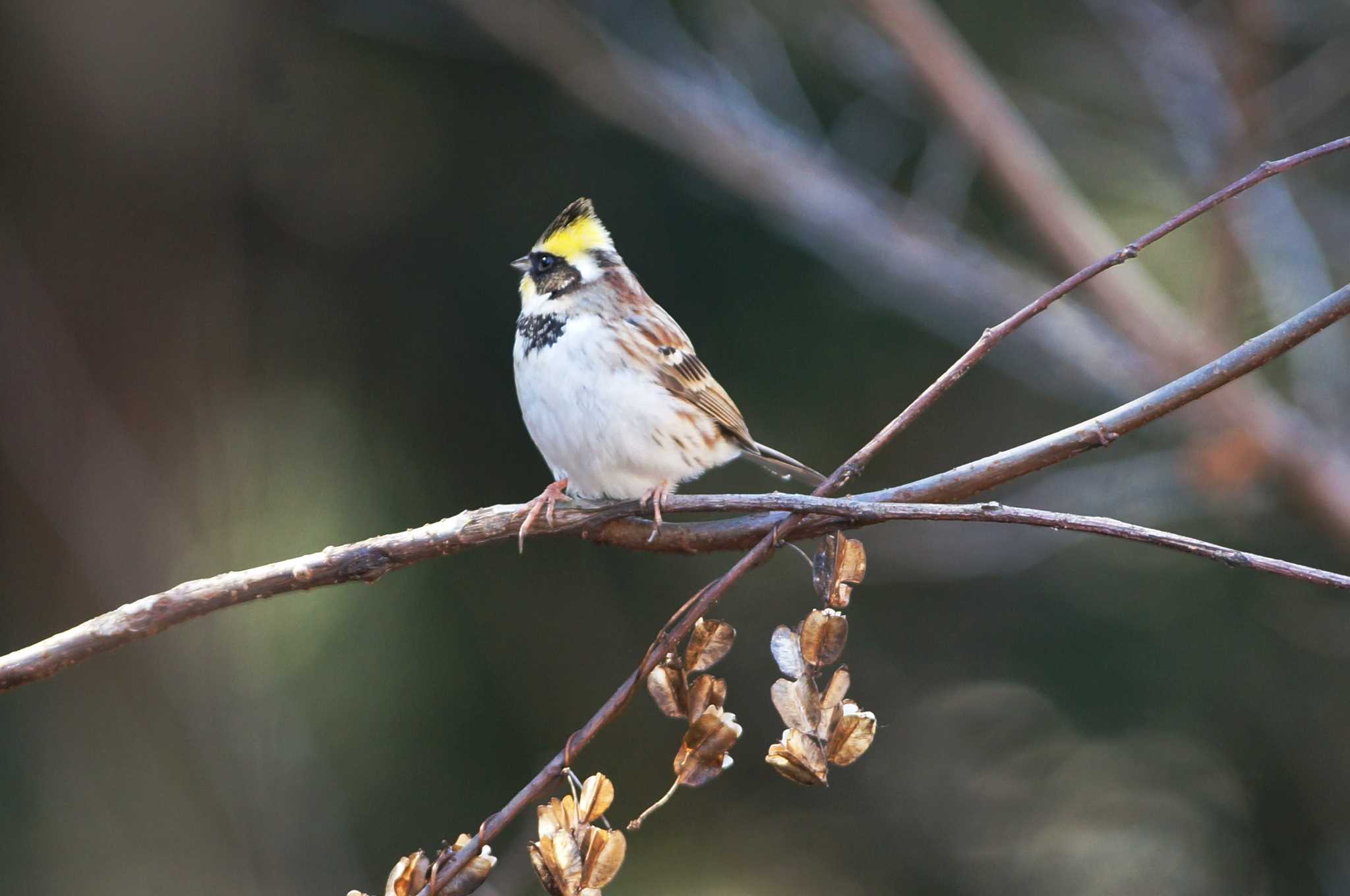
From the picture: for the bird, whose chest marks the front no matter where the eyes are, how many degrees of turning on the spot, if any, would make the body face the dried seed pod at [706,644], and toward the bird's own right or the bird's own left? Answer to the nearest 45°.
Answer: approximately 135° to the bird's own left

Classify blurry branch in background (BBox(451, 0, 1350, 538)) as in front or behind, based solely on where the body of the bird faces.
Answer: behind

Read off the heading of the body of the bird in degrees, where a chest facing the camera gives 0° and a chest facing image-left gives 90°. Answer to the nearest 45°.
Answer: approximately 45°

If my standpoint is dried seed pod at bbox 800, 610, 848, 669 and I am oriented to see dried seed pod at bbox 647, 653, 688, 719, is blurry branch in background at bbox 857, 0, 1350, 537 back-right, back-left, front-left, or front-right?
back-right

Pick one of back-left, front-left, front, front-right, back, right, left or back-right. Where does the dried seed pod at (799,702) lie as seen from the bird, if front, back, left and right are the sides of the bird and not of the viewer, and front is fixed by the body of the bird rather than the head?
back-left

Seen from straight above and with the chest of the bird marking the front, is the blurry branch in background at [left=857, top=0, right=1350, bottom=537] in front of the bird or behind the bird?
behind

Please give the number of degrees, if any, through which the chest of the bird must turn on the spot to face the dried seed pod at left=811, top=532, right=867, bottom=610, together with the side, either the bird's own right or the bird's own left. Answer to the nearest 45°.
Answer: approximately 135° to the bird's own left
